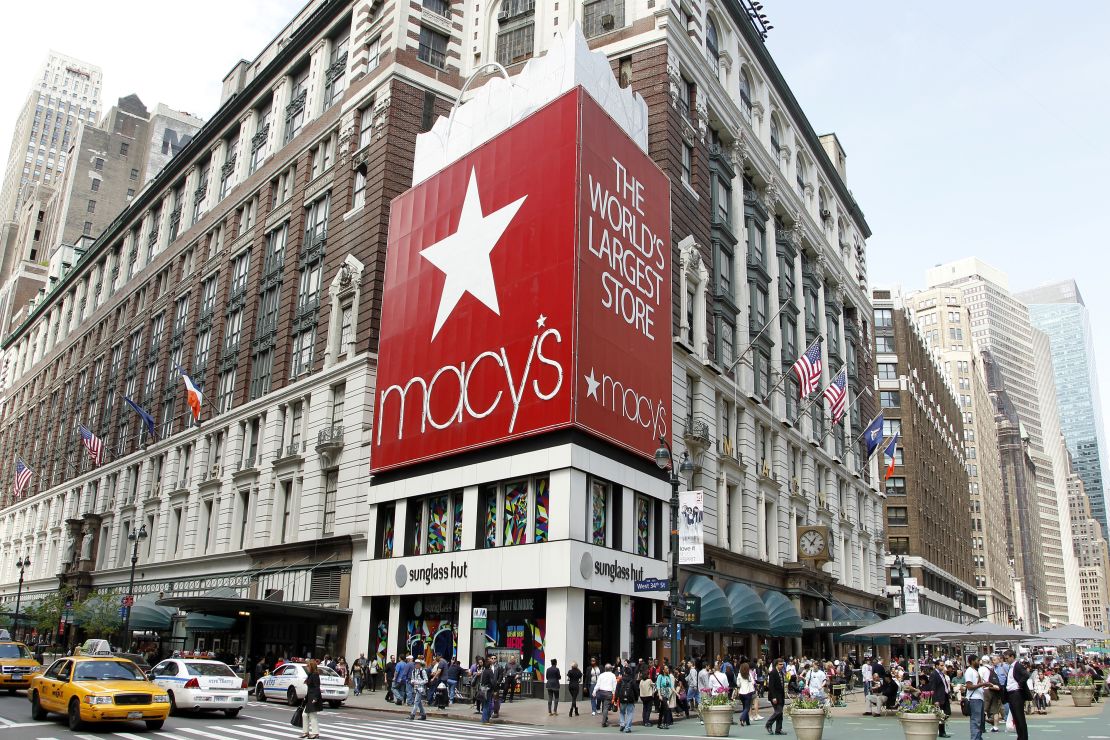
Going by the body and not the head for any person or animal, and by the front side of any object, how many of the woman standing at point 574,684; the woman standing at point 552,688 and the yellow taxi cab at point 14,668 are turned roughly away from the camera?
2

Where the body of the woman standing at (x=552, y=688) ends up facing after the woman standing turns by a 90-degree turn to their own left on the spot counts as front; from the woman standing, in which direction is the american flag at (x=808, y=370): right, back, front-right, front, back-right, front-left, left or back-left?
back-right

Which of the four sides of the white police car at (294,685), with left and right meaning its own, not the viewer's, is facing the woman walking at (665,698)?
back

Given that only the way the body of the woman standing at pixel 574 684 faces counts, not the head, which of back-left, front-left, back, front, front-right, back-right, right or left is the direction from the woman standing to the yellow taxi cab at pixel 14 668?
left

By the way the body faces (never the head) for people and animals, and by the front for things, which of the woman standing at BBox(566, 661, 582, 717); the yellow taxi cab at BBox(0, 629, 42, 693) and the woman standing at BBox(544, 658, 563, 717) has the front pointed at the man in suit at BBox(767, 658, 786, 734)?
the yellow taxi cab

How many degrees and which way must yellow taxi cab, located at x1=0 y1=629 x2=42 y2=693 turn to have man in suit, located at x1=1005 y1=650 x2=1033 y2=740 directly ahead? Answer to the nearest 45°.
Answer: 0° — it already faces them

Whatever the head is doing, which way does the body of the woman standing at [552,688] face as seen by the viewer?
away from the camera

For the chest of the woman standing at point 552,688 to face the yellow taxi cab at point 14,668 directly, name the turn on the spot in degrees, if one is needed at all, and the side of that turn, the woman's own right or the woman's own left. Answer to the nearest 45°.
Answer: approximately 90° to the woman's own left

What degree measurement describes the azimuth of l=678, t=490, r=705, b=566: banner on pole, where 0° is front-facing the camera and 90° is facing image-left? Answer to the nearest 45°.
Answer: approximately 0°

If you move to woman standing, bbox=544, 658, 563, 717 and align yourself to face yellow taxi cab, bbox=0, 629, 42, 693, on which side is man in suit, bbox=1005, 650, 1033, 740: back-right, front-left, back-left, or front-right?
back-left

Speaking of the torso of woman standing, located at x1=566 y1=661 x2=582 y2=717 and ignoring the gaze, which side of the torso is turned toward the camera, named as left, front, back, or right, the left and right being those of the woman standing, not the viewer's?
back
